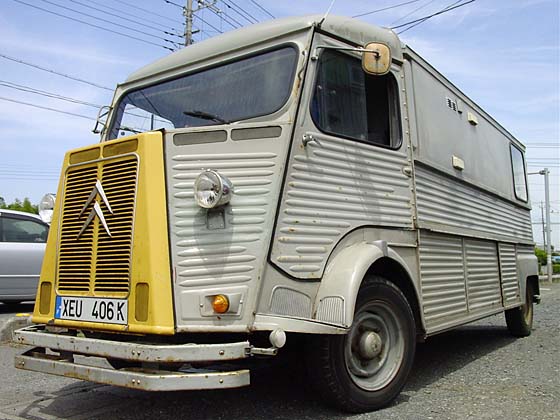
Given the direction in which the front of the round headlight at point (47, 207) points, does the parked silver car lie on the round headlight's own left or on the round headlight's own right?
on the round headlight's own right

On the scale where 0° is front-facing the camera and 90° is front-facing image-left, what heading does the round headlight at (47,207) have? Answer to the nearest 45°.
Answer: approximately 45°
